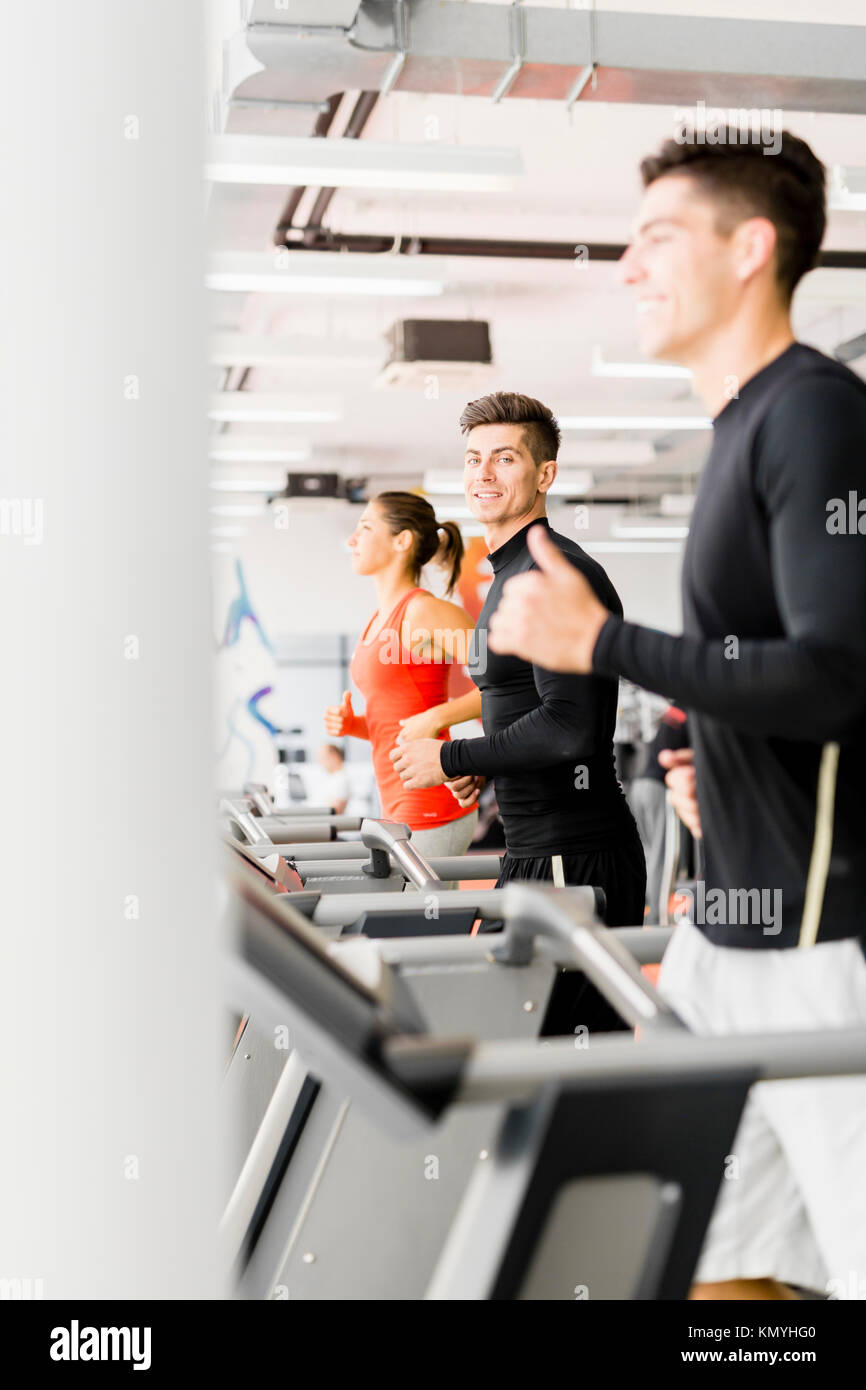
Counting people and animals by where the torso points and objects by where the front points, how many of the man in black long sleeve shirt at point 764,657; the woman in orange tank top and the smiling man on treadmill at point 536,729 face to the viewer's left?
3

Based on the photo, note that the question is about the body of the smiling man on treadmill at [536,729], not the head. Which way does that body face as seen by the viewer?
to the viewer's left

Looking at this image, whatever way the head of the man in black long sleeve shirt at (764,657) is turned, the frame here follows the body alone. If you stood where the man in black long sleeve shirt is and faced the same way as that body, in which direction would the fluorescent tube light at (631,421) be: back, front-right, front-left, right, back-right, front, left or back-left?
right

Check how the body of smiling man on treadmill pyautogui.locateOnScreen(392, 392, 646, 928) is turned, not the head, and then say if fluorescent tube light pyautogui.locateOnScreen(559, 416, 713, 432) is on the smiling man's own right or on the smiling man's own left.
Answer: on the smiling man's own right

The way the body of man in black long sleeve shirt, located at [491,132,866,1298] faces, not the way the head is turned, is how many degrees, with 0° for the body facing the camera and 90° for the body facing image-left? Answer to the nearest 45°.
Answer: approximately 90°

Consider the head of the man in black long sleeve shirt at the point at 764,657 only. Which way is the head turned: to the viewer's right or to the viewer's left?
to the viewer's left

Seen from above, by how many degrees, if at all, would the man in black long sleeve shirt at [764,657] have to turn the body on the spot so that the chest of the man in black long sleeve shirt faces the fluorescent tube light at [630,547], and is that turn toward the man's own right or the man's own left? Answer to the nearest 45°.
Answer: approximately 90° to the man's own right

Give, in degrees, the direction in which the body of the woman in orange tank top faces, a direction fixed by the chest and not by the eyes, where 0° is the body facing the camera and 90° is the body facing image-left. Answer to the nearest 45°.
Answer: approximately 90°
